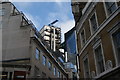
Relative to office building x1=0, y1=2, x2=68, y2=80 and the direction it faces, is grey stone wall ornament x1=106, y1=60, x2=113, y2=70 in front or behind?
in front

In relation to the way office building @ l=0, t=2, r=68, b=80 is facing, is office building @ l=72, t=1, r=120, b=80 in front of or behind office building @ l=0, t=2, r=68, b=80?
in front

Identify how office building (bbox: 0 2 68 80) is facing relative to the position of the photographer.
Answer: facing the viewer and to the right of the viewer
